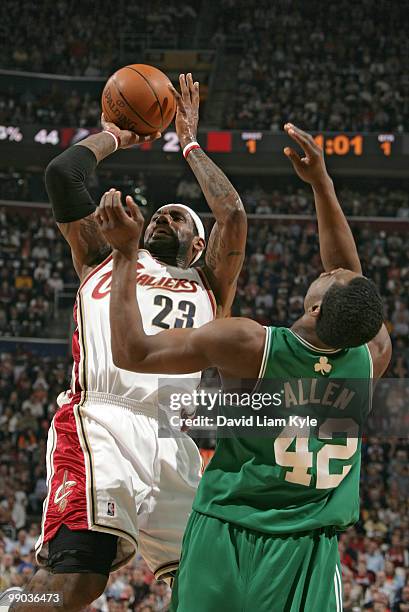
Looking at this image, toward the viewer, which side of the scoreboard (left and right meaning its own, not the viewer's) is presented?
front

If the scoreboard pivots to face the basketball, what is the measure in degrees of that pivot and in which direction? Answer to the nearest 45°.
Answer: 0° — it already faces it
